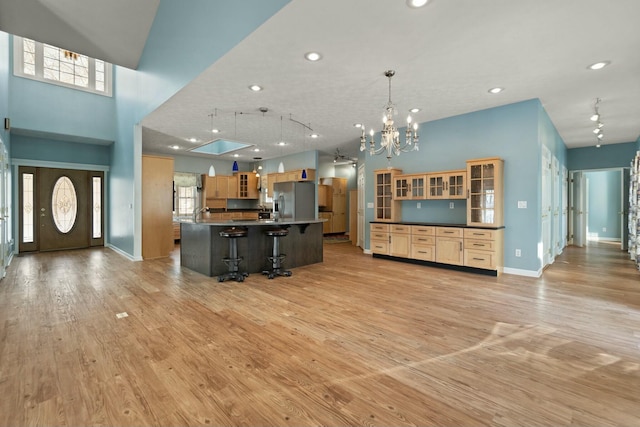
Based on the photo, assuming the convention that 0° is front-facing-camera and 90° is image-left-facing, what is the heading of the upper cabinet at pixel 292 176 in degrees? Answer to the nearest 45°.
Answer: approximately 45°

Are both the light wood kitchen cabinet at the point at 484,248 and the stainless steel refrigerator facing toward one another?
no

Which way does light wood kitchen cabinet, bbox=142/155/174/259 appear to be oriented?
to the viewer's right

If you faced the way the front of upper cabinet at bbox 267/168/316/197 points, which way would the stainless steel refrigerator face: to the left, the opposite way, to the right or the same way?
the same way

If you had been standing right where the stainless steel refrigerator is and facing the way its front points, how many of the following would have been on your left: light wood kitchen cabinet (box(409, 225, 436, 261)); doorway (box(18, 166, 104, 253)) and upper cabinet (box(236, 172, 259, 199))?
1

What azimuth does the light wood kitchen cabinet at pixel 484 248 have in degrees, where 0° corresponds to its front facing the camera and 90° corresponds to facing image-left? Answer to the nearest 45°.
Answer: approximately 45°

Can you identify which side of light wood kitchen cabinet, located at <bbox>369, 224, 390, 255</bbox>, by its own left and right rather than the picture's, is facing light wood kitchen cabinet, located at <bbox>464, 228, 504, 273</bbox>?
left

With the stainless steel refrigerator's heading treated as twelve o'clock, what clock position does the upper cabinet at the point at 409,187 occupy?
The upper cabinet is roughly at 9 o'clock from the stainless steel refrigerator.

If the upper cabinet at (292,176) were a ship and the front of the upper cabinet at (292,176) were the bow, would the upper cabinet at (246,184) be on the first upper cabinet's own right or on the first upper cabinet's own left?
on the first upper cabinet's own right

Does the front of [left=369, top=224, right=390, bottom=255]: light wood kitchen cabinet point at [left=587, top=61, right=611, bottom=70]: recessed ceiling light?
no

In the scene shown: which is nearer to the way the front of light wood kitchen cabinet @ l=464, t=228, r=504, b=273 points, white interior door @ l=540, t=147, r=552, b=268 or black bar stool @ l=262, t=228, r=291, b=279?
the black bar stool

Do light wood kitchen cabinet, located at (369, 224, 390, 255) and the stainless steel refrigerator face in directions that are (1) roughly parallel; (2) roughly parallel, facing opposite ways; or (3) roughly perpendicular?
roughly parallel

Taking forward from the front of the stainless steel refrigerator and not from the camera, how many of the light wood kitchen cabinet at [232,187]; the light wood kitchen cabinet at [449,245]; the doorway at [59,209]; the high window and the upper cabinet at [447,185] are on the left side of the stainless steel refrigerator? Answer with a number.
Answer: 2

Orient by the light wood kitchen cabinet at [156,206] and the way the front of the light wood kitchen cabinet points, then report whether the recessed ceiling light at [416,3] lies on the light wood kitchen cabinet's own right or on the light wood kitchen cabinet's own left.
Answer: on the light wood kitchen cabinet's own right

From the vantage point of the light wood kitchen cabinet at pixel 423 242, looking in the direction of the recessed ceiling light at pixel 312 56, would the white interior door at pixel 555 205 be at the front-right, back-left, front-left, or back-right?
back-left

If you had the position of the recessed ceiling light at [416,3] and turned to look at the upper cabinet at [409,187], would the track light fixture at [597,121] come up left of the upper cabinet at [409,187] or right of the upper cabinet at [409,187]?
right

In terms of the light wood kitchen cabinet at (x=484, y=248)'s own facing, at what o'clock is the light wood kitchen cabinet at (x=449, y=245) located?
the light wood kitchen cabinet at (x=449, y=245) is roughly at 2 o'clock from the light wood kitchen cabinet at (x=484, y=248).

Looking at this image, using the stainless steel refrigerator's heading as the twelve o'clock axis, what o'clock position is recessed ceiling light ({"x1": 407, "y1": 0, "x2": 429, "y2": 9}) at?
The recessed ceiling light is roughly at 10 o'clock from the stainless steel refrigerator.
